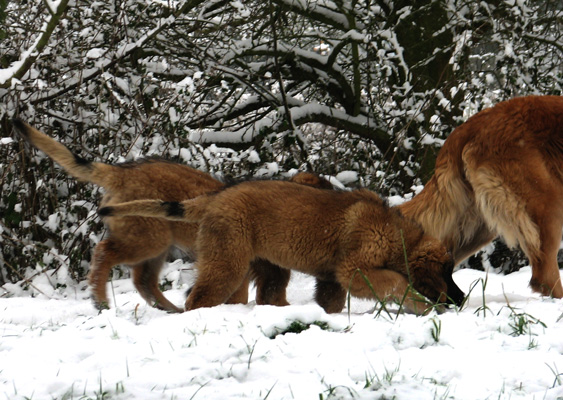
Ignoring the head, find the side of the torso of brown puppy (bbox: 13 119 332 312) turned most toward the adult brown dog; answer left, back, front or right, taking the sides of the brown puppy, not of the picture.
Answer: front

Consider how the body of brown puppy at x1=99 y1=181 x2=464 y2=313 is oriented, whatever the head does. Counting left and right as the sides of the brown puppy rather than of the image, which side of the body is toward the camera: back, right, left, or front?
right

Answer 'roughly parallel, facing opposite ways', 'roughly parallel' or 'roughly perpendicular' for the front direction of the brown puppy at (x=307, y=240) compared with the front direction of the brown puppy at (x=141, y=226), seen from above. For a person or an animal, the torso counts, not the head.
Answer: roughly parallel

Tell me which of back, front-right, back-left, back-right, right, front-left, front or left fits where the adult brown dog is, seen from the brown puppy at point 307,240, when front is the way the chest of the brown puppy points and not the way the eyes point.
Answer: front

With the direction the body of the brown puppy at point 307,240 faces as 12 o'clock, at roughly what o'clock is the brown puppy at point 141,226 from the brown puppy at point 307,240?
the brown puppy at point 141,226 is roughly at 7 o'clock from the brown puppy at point 307,240.

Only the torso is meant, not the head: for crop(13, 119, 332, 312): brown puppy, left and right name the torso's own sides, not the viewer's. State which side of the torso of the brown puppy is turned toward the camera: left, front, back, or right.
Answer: right

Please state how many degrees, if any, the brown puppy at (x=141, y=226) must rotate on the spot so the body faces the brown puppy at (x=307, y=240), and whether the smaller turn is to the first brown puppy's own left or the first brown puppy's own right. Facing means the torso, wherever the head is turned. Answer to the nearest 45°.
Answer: approximately 45° to the first brown puppy's own right
